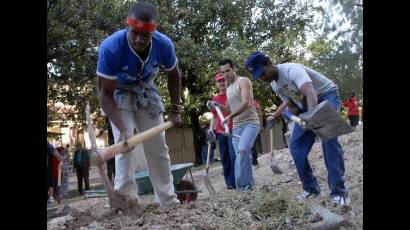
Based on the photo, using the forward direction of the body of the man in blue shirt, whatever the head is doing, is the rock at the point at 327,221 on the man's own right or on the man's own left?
on the man's own left

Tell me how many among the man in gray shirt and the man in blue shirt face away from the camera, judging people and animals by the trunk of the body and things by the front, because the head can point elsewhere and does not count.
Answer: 0

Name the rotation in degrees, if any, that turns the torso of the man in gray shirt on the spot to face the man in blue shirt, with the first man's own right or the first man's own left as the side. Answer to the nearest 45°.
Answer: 0° — they already face them

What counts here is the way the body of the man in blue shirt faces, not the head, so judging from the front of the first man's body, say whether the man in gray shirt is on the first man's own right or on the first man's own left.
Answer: on the first man's own left

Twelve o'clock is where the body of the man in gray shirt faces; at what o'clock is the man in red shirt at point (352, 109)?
The man in red shirt is roughly at 5 o'clock from the man in gray shirt.

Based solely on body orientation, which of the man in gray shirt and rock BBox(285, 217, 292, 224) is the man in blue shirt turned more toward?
the rock

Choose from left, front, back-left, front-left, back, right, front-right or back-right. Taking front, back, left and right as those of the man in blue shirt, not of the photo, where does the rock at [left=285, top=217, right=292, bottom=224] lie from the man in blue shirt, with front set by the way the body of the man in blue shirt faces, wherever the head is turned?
front-left

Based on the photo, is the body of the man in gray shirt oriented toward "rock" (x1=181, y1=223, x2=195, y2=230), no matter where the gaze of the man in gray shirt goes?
yes

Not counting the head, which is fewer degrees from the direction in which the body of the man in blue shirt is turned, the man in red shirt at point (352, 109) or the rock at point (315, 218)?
the rock

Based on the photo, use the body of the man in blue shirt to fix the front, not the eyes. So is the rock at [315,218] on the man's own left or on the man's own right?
on the man's own left
